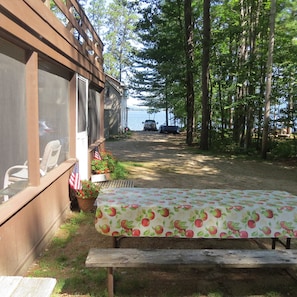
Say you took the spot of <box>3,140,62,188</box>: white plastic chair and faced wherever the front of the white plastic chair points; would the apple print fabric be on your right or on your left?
on your left

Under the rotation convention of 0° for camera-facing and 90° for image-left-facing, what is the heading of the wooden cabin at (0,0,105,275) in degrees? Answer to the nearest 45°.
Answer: approximately 315°

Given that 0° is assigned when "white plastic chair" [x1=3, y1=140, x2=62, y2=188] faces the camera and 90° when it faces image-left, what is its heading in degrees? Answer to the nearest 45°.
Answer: approximately 45°

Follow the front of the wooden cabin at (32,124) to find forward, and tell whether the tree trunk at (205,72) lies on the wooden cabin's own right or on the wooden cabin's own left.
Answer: on the wooden cabin's own left

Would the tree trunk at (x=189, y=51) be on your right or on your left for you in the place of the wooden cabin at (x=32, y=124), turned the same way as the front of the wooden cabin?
on your left

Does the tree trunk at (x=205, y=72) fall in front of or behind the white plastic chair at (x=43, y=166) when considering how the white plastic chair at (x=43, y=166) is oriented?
behind

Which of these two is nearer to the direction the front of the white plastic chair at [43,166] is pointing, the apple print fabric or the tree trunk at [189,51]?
the apple print fabric
